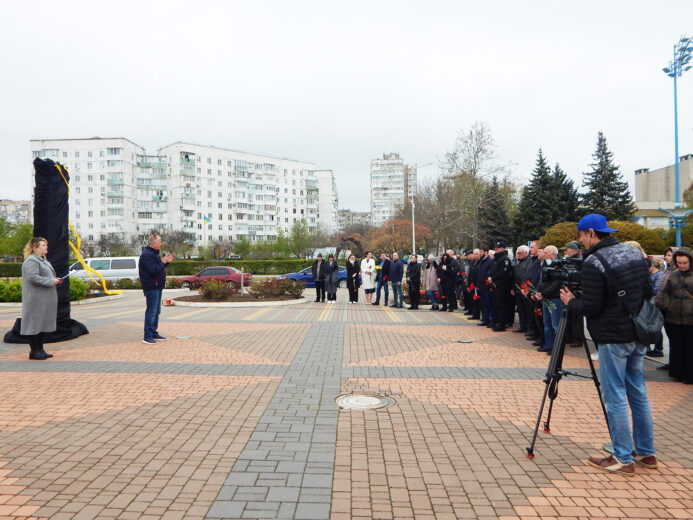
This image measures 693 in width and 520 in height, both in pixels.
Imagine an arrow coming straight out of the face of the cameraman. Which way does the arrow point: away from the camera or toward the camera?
away from the camera

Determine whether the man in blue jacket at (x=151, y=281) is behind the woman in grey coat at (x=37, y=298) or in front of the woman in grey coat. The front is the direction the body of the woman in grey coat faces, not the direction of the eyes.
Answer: in front

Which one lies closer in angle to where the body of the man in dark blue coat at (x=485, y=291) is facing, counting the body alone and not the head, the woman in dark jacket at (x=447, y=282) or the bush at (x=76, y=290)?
the bush

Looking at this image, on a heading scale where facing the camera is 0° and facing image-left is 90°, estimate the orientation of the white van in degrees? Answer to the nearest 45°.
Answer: approximately 90°

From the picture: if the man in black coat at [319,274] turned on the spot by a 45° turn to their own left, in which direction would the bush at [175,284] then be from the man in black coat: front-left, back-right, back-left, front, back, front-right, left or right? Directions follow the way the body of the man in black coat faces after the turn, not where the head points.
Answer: back

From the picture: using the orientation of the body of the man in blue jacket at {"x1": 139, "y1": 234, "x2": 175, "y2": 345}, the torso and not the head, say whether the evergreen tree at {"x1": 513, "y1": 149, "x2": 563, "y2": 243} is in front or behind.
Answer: in front

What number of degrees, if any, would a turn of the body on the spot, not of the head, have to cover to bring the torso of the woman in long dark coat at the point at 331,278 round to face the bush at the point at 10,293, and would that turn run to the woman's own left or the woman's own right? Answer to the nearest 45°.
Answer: approximately 90° to the woman's own right

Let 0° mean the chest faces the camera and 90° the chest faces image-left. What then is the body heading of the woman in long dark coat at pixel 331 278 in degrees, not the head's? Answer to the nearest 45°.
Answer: approximately 0°

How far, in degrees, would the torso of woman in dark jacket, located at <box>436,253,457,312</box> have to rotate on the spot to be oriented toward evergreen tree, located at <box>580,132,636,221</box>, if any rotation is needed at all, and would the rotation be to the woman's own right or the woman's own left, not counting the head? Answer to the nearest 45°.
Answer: approximately 180°

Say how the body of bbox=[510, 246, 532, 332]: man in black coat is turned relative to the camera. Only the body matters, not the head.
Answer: to the viewer's left

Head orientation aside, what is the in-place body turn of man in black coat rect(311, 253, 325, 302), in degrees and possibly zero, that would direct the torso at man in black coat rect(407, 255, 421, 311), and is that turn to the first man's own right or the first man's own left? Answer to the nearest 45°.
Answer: approximately 45° to the first man's own left
